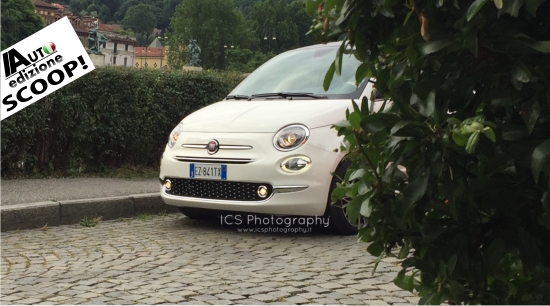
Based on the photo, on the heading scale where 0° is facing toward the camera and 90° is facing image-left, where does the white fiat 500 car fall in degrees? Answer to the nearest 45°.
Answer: approximately 45°

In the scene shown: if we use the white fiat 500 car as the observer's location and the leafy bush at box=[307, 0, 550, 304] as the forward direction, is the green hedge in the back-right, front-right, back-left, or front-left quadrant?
back-right

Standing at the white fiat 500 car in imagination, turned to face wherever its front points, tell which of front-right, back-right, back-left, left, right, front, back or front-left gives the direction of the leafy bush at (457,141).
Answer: front-left

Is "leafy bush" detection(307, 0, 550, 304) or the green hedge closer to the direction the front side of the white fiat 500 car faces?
the leafy bush

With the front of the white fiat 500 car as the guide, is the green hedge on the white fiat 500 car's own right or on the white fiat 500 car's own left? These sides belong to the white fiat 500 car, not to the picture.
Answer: on the white fiat 500 car's own right
